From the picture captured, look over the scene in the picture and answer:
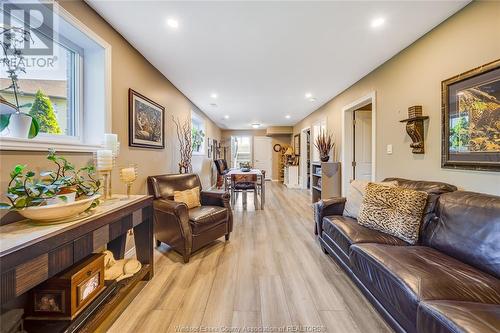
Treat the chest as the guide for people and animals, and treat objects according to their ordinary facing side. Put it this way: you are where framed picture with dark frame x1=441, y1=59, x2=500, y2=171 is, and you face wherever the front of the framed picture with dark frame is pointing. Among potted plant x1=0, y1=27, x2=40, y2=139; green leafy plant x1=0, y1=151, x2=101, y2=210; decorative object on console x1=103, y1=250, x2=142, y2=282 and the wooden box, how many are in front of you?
4

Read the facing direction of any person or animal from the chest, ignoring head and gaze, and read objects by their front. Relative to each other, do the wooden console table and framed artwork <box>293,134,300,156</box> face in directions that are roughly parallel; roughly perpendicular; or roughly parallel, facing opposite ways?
roughly parallel, facing opposite ways

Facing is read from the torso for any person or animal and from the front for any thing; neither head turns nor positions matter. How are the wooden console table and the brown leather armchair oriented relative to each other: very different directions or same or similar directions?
same or similar directions

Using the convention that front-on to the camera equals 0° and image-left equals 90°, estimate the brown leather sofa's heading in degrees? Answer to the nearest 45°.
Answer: approximately 45°

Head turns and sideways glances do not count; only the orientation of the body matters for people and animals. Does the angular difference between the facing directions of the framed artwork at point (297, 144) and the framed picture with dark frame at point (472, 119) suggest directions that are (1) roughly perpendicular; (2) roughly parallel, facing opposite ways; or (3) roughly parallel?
roughly parallel

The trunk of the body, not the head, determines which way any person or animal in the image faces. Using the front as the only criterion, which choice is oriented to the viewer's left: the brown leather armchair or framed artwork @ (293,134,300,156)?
the framed artwork

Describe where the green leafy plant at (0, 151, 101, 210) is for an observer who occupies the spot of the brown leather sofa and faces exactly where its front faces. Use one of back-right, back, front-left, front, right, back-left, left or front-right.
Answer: front

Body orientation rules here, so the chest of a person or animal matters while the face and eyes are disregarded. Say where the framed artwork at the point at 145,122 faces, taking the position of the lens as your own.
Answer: facing the viewer and to the right of the viewer

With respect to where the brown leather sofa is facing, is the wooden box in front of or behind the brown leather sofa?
in front

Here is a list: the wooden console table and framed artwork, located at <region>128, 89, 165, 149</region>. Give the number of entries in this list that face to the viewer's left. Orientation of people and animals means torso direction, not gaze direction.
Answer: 0

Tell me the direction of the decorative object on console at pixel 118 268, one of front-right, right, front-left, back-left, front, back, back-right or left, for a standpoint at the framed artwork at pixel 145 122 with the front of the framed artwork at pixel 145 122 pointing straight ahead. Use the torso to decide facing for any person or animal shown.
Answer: front-right

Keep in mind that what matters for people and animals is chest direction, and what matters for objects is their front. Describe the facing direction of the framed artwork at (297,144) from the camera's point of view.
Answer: facing to the left of the viewer

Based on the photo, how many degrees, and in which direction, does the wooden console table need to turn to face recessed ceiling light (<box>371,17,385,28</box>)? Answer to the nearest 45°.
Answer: approximately 45° to its left
